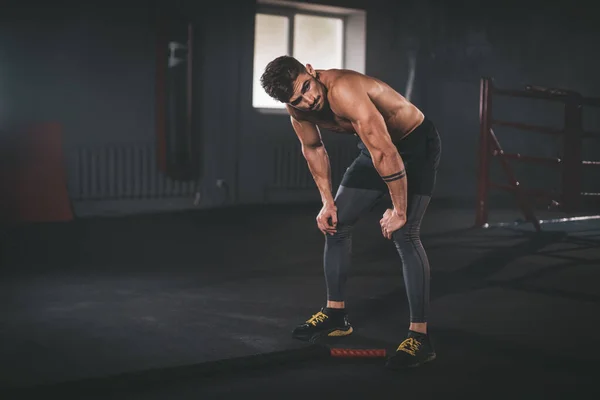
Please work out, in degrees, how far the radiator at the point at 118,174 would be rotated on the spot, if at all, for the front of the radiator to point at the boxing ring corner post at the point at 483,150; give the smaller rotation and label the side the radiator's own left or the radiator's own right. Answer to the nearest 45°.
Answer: approximately 45° to the radiator's own left

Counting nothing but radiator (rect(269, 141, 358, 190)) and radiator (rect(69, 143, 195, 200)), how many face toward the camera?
2

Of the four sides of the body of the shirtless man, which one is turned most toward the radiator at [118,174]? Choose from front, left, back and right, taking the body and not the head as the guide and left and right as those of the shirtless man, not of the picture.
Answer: right

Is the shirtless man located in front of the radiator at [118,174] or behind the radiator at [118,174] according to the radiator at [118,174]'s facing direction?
in front

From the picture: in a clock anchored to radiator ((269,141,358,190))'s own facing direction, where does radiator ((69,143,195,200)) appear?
radiator ((69,143,195,200)) is roughly at 2 o'clock from radiator ((269,141,358,190)).

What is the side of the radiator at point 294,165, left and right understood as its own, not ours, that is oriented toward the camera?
front

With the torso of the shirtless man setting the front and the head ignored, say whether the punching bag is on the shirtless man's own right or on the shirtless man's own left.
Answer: on the shirtless man's own right

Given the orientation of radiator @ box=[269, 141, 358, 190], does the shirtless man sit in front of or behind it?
in front

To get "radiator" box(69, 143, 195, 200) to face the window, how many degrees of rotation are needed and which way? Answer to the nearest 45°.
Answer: approximately 135° to its left

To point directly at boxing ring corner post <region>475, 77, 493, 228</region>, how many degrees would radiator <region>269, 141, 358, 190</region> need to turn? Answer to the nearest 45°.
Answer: approximately 45° to its left

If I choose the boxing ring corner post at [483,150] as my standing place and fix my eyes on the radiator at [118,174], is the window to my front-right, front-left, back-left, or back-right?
front-right

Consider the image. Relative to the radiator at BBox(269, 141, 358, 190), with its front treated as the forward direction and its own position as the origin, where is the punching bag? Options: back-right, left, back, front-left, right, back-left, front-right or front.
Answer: front-right

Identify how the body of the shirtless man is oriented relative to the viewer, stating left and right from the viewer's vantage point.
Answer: facing the viewer and to the left of the viewer

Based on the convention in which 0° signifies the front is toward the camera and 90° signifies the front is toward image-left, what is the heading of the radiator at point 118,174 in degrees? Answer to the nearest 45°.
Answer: approximately 0°

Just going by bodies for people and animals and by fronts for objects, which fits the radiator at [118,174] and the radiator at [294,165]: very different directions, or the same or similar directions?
same or similar directions
